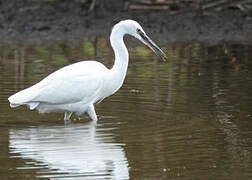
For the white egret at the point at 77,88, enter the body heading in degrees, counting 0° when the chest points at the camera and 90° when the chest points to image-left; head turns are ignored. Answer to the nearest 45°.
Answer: approximately 270°
